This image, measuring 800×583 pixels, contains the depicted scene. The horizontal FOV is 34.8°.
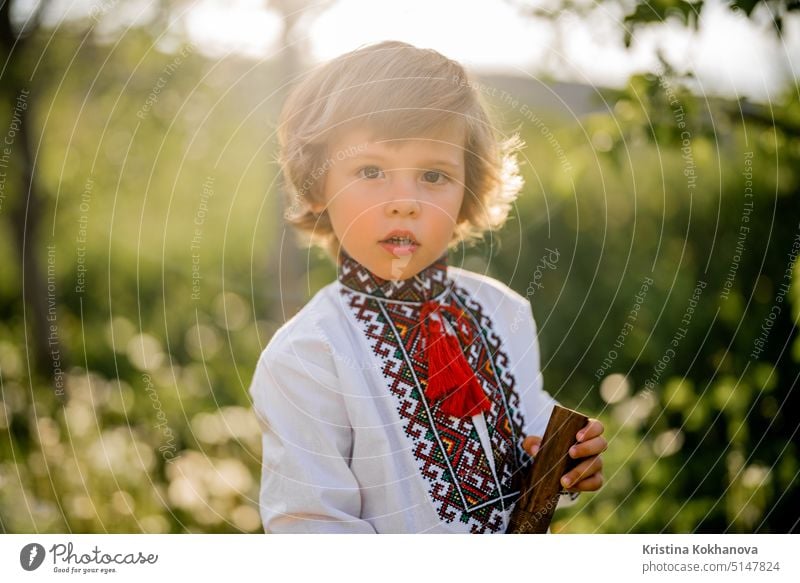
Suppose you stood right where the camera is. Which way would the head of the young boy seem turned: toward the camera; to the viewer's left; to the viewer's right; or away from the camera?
toward the camera

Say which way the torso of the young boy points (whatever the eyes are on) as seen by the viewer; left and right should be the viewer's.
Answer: facing the viewer and to the right of the viewer
